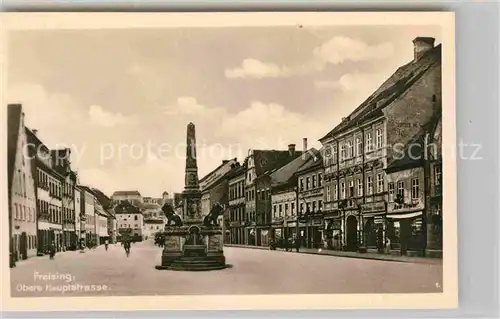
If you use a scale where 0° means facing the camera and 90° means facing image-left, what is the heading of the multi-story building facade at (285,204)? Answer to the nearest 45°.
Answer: approximately 45°

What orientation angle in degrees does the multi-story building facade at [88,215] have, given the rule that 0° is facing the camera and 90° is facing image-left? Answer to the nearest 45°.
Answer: approximately 315°

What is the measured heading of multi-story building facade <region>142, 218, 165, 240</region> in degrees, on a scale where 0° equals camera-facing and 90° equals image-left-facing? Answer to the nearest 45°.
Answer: approximately 0°

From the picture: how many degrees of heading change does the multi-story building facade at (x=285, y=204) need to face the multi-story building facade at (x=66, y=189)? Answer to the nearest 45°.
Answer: approximately 45° to its right

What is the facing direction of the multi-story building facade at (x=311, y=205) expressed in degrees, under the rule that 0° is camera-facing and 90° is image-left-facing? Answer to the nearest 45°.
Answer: approximately 45°

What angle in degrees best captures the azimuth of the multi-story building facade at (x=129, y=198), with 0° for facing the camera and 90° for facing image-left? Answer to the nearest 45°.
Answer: approximately 0°
